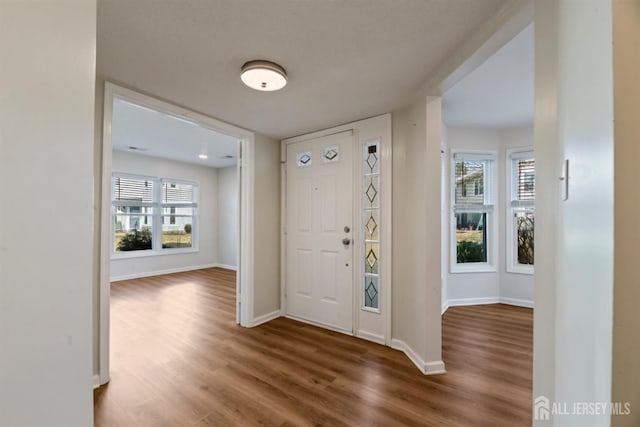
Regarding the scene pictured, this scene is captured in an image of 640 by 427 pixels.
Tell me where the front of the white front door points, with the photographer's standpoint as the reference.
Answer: facing the viewer and to the left of the viewer

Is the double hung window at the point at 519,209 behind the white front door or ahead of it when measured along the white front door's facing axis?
behind

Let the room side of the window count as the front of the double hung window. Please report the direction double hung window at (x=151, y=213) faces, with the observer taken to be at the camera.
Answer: facing the viewer and to the right of the viewer

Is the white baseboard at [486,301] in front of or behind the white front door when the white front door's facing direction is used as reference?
behind

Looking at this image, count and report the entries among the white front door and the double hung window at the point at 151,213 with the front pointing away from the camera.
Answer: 0

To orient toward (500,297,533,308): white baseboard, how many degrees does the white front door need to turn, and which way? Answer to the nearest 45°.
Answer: approximately 135° to its left

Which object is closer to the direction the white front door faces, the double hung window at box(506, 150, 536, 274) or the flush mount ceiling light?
the flush mount ceiling light

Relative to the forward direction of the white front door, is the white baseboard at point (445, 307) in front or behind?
behind
